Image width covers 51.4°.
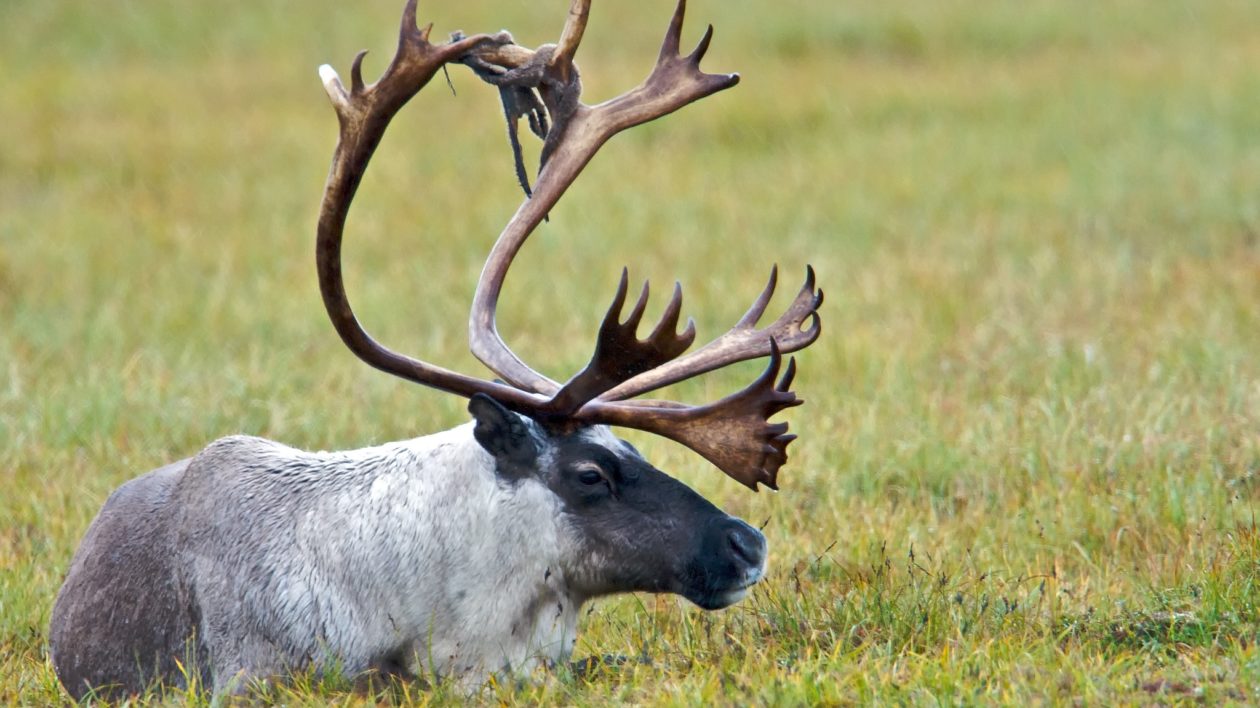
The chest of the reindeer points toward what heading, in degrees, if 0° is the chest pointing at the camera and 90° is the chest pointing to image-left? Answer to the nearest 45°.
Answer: approximately 270°
